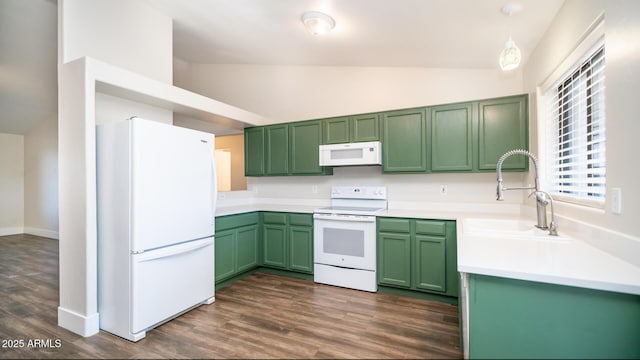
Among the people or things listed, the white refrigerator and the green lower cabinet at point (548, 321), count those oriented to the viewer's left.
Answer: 1

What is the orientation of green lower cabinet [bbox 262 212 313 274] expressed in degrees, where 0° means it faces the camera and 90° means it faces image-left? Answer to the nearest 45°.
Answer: approximately 45°

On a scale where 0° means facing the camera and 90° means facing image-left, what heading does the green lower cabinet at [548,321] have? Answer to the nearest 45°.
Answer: approximately 90°

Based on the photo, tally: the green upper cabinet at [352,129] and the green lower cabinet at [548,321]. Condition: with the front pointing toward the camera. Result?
1

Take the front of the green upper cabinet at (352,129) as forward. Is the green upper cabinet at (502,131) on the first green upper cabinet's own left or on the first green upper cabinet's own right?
on the first green upper cabinet's own left

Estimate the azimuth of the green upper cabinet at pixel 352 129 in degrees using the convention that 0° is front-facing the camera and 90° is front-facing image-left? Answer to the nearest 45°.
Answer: approximately 0°

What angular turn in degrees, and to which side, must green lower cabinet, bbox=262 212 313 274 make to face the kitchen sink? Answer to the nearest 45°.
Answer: approximately 90° to its left
